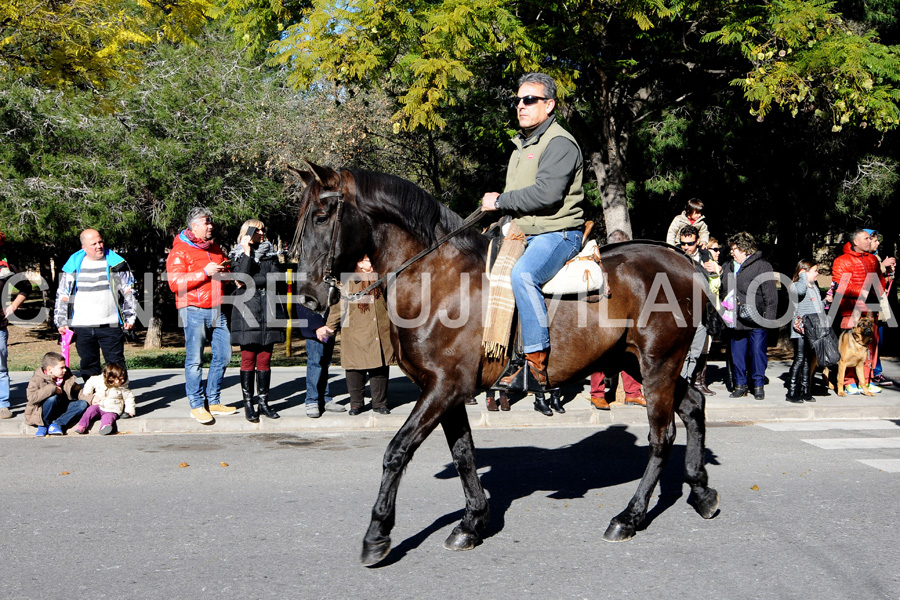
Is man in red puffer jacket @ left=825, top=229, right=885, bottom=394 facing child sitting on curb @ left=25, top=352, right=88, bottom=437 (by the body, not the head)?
no

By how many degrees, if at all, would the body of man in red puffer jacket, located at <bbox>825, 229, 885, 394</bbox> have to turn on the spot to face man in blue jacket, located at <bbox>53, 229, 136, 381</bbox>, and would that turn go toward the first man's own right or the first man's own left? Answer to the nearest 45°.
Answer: approximately 90° to the first man's own right

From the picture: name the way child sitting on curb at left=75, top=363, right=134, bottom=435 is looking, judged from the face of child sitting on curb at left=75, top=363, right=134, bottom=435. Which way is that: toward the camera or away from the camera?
toward the camera

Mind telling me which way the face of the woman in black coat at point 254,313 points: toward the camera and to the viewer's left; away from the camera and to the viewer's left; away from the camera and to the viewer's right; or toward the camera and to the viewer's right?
toward the camera and to the viewer's right

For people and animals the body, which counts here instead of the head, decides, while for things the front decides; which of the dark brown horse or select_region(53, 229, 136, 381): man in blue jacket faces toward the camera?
the man in blue jacket

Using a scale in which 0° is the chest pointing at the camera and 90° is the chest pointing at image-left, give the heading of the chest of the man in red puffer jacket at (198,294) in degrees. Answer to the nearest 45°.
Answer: approximately 315°

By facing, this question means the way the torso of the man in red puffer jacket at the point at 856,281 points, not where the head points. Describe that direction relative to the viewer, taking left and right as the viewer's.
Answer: facing the viewer and to the right of the viewer

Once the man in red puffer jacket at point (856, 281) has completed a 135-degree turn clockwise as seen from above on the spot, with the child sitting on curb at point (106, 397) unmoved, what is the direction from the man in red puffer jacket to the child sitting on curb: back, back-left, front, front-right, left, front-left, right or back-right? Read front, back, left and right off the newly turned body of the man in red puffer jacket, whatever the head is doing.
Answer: front-left

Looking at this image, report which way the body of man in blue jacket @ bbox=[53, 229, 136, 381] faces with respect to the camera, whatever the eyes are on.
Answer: toward the camera

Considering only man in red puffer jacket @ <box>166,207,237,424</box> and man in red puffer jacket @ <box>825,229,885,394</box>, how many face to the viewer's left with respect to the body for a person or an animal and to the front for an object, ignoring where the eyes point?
0

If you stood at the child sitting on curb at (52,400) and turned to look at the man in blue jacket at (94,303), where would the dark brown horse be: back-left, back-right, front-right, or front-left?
back-right

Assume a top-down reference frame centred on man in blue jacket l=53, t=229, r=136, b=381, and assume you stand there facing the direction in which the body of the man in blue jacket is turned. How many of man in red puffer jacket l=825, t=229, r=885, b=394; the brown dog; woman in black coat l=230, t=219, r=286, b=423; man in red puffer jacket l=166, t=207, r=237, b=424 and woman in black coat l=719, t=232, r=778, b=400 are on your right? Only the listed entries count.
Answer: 0

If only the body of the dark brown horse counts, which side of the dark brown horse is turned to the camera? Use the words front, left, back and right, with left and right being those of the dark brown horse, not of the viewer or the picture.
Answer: left

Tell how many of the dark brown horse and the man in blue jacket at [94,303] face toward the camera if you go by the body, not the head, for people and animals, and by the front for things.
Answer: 1

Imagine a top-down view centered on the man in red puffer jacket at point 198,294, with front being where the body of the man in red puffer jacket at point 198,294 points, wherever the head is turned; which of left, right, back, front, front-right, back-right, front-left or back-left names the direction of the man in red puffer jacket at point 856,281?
front-left

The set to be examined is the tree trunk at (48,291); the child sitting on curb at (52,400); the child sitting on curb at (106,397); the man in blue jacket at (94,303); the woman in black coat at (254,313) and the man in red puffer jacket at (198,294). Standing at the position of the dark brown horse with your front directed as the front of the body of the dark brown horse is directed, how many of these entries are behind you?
0

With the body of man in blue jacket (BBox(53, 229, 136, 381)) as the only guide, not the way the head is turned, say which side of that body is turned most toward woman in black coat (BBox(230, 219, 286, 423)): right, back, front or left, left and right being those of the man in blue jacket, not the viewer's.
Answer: left
